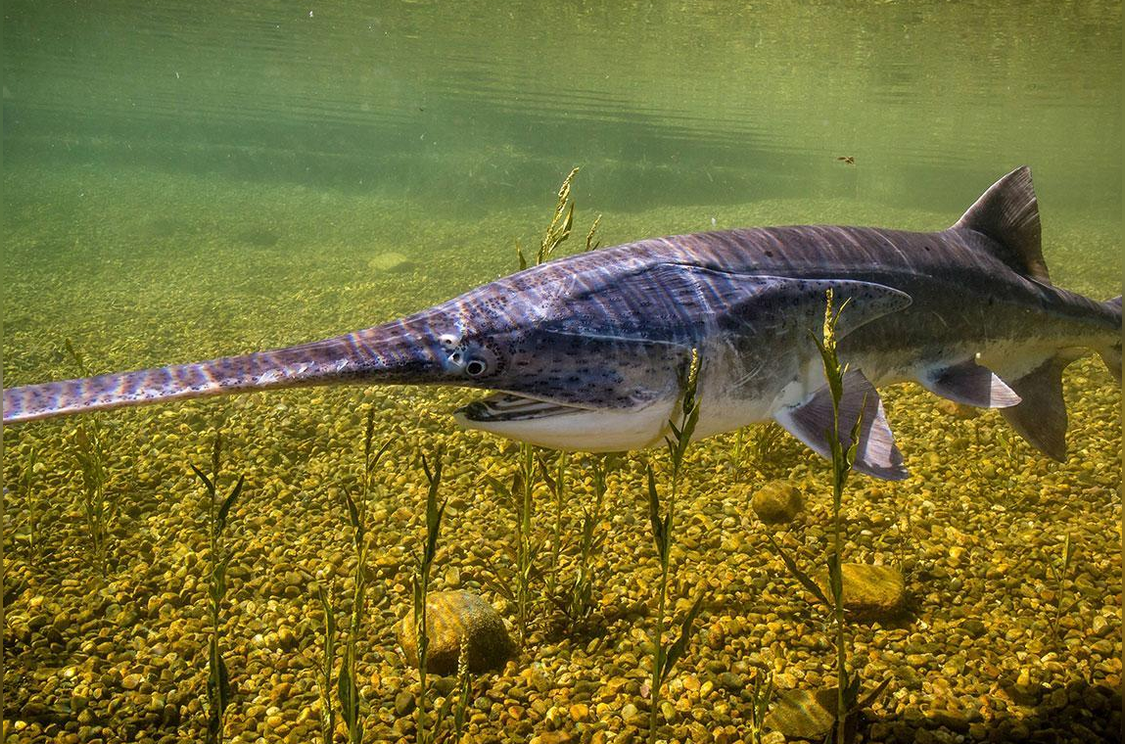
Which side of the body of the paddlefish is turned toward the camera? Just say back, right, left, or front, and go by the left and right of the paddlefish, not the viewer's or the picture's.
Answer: left
